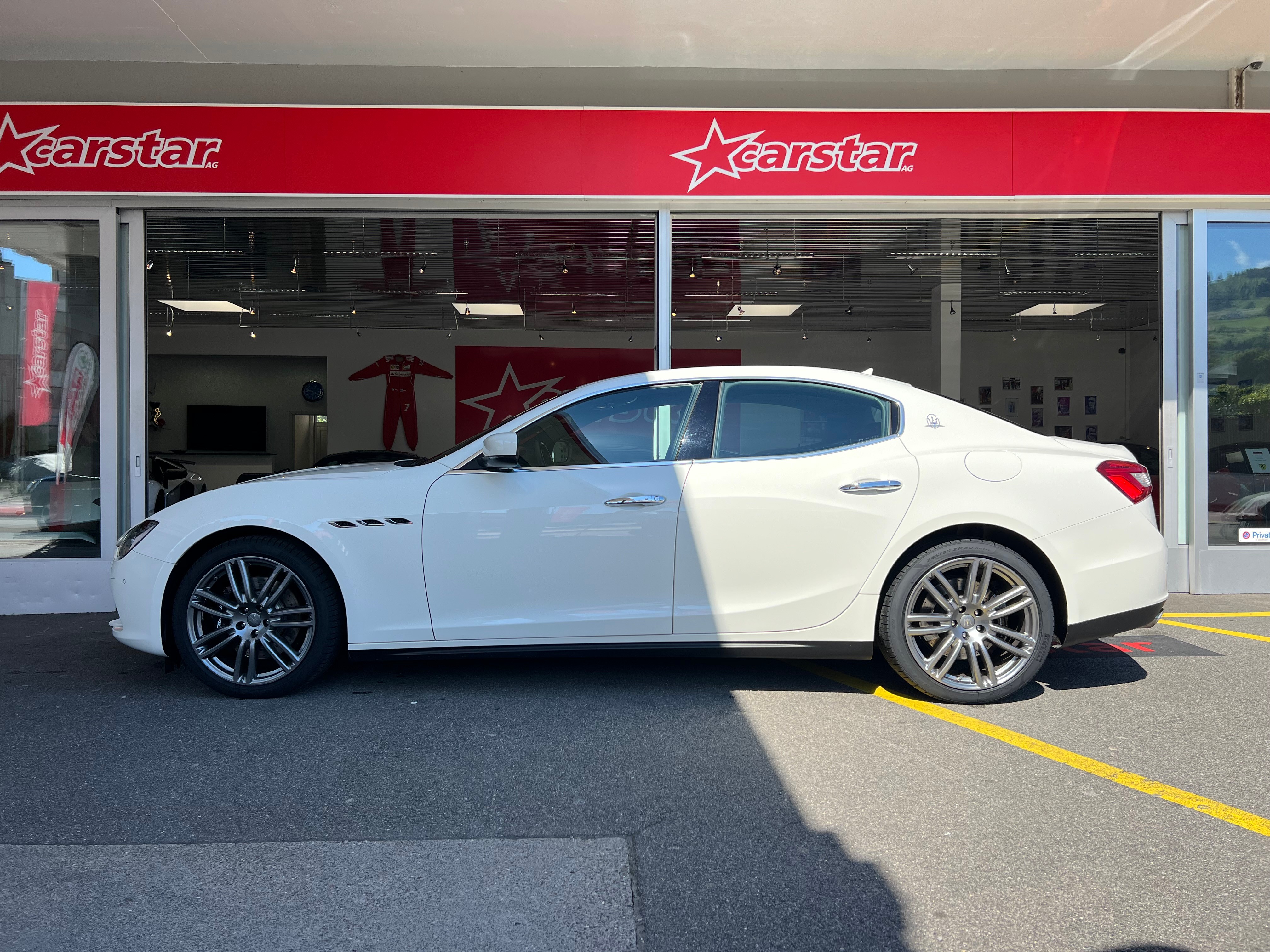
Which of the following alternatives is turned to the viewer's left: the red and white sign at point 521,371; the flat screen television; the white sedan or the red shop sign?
the white sedan

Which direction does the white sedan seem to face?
to the viewer's left

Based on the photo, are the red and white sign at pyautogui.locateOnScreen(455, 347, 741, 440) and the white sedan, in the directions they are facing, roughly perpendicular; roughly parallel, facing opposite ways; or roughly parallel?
roughly perpendicular

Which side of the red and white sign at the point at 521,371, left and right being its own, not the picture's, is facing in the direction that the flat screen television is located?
right

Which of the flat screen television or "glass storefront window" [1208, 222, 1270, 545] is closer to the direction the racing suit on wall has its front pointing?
the glass storefront window

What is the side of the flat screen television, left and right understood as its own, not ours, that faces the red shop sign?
front

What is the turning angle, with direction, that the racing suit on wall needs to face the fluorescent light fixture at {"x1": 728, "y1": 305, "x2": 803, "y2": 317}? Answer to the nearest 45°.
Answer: approximately 45° to its left

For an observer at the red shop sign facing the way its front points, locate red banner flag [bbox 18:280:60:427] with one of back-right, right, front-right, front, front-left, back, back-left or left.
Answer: right

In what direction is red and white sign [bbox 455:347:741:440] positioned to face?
toward the camera

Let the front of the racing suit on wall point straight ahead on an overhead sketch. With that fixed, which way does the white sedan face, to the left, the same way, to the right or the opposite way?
to the right

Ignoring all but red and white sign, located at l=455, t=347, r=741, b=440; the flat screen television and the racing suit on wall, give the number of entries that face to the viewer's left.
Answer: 0

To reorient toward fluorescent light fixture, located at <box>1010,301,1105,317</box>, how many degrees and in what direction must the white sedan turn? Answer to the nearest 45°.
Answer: approximately 135° to its right

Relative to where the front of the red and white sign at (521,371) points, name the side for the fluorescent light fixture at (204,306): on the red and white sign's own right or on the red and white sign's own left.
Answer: on the red and white sign's own right

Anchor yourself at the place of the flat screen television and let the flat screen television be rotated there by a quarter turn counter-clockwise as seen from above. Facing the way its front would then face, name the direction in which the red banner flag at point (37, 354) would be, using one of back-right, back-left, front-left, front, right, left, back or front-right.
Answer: right

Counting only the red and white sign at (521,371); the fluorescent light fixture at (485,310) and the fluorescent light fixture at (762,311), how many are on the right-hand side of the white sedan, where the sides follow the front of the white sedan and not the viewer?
3
